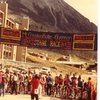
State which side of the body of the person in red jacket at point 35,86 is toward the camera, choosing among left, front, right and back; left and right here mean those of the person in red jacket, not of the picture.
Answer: back

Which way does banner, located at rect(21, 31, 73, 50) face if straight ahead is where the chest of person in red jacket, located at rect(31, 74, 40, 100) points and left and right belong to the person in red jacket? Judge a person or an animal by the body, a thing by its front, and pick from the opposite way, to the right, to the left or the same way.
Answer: the opposite way

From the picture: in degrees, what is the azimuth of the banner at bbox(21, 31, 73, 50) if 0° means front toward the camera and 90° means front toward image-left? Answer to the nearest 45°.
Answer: approximately 0°

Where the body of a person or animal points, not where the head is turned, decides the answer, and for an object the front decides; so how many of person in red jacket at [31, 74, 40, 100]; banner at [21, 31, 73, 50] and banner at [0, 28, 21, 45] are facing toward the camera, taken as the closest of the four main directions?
2

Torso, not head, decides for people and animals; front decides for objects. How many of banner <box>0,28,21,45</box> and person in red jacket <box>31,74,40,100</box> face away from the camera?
1

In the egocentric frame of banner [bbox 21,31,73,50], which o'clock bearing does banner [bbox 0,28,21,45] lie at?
banner [bbox 0,28,21,45] is roughly at 3 o'clock from banner [bbox 21,31,73,50].
